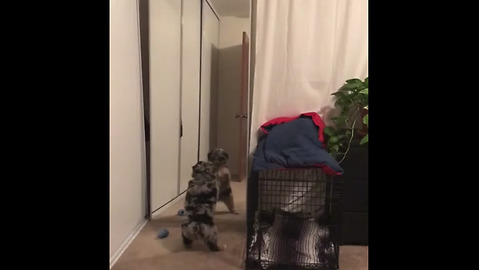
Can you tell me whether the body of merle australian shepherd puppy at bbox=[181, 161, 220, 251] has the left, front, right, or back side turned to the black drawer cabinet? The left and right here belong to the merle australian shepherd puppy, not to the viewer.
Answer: right

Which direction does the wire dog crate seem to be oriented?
toward the camera

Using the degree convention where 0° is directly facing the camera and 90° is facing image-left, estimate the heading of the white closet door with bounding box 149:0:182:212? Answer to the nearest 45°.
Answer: approximately 315°

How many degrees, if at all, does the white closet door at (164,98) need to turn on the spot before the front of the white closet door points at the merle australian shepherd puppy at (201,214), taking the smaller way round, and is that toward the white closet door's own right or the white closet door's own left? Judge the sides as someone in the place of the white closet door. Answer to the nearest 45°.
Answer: approximately 45° to the white closet door's own right

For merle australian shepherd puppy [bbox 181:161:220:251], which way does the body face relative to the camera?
away from the camera

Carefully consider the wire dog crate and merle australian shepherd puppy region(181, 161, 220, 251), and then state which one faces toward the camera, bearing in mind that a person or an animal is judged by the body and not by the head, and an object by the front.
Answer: the wire dog crate

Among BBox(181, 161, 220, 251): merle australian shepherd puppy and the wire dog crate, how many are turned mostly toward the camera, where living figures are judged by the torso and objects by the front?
1

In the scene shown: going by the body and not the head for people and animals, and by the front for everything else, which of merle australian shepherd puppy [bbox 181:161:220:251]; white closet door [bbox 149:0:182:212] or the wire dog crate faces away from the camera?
the merle australian shepherd puppy

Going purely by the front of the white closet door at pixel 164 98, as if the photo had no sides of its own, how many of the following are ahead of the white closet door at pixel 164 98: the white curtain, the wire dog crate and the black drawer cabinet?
3

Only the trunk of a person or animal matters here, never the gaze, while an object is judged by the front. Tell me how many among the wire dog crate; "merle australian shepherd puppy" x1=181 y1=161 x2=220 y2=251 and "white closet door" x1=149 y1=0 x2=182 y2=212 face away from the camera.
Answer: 1
